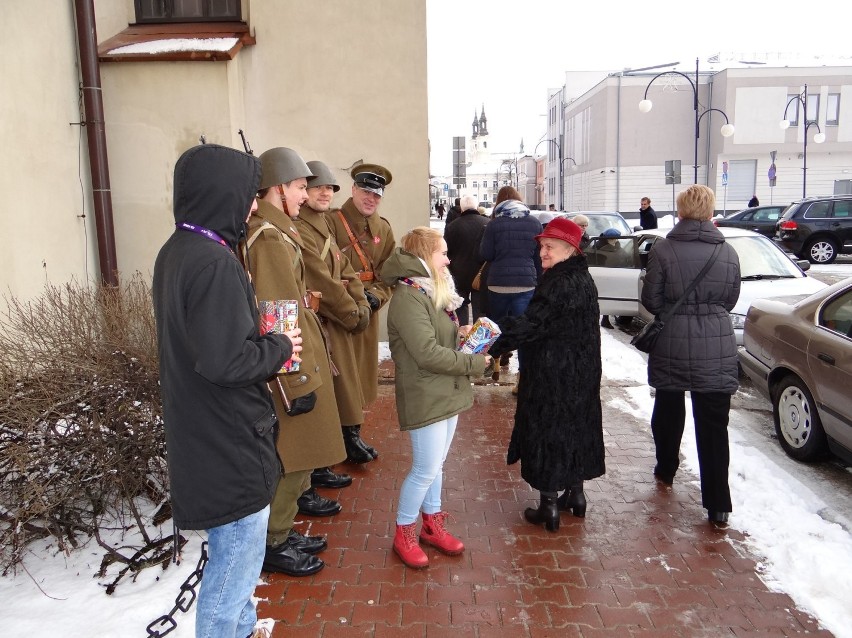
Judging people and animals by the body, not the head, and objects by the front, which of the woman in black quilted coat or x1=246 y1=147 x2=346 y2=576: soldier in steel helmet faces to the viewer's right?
the soldier in steel helmet

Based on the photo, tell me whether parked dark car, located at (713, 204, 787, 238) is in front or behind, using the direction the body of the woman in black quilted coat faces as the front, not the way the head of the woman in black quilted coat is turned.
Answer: in front

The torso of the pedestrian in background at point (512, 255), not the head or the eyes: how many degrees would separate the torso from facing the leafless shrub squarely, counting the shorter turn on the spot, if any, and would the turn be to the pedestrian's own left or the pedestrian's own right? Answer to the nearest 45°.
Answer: approximately 135° to the pedestrian's own left

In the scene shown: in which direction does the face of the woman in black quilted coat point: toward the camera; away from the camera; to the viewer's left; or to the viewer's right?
away from the camera

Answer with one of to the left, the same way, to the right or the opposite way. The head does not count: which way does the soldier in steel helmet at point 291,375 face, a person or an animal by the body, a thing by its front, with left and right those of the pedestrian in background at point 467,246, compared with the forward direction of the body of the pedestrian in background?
to the right

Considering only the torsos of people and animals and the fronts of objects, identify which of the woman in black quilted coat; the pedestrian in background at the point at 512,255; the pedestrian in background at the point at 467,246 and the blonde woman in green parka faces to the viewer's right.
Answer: the blonde woman in green parka

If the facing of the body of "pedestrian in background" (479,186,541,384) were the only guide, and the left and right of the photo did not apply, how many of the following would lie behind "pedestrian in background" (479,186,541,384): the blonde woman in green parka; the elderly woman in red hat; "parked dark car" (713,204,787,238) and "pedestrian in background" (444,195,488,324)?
2

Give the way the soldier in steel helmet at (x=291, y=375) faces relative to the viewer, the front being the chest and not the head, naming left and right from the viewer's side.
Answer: facing to the right of the viewer

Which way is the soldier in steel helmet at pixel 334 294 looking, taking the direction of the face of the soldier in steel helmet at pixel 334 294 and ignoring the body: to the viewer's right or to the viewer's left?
to the viewer's right

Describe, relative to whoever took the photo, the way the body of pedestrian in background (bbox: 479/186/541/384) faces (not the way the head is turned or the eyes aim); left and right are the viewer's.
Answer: facing away from the viewer

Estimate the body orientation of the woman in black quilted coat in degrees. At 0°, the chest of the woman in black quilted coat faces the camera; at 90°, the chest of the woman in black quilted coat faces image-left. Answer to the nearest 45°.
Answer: approximately 180°

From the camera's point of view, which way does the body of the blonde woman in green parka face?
to the viewer's right
